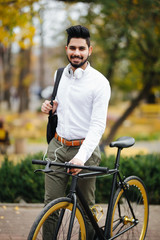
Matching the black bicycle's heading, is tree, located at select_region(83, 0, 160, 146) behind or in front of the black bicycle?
behind

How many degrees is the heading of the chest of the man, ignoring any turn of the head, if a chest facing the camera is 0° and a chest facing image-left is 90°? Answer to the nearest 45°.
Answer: approximately 45°

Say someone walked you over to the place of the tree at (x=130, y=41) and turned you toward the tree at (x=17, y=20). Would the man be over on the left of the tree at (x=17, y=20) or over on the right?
left

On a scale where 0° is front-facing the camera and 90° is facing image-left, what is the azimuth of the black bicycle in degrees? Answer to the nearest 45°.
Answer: approximately 45°
